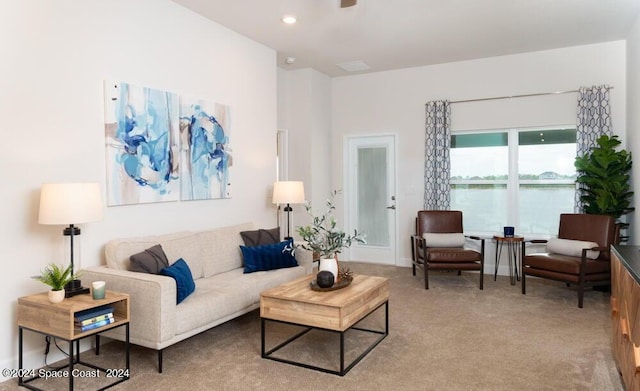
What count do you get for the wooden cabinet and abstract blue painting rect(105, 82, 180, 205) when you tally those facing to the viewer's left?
1

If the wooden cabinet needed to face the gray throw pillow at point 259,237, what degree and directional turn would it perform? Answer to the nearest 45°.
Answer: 0° — it already faces it

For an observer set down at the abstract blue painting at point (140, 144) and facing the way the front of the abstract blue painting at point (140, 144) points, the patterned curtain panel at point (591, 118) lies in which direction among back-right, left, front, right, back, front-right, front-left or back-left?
front-left

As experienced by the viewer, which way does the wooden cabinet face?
facing to the left of the viewer

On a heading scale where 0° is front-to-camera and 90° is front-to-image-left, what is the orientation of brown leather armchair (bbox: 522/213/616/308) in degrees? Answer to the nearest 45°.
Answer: approximately 45°

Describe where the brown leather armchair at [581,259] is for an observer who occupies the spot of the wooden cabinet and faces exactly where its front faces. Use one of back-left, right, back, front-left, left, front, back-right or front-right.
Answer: right

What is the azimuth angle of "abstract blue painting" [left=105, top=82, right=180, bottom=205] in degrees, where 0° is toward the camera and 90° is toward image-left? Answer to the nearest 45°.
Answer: approximately 315°

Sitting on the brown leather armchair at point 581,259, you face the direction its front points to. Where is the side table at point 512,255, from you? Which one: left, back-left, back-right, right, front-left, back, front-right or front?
right

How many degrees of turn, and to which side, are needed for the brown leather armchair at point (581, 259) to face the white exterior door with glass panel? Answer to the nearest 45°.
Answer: approximately 45° to its right

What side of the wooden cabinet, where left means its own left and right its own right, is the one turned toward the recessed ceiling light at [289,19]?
front

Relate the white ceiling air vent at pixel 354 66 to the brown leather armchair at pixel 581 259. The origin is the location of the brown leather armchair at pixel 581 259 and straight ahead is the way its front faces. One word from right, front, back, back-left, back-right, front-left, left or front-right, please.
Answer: front-right

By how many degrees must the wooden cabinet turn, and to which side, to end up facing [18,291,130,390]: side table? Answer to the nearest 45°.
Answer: approximately 45° to its left

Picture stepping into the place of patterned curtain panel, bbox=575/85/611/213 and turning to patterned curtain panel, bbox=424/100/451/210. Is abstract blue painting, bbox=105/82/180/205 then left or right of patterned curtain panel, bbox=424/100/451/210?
left
